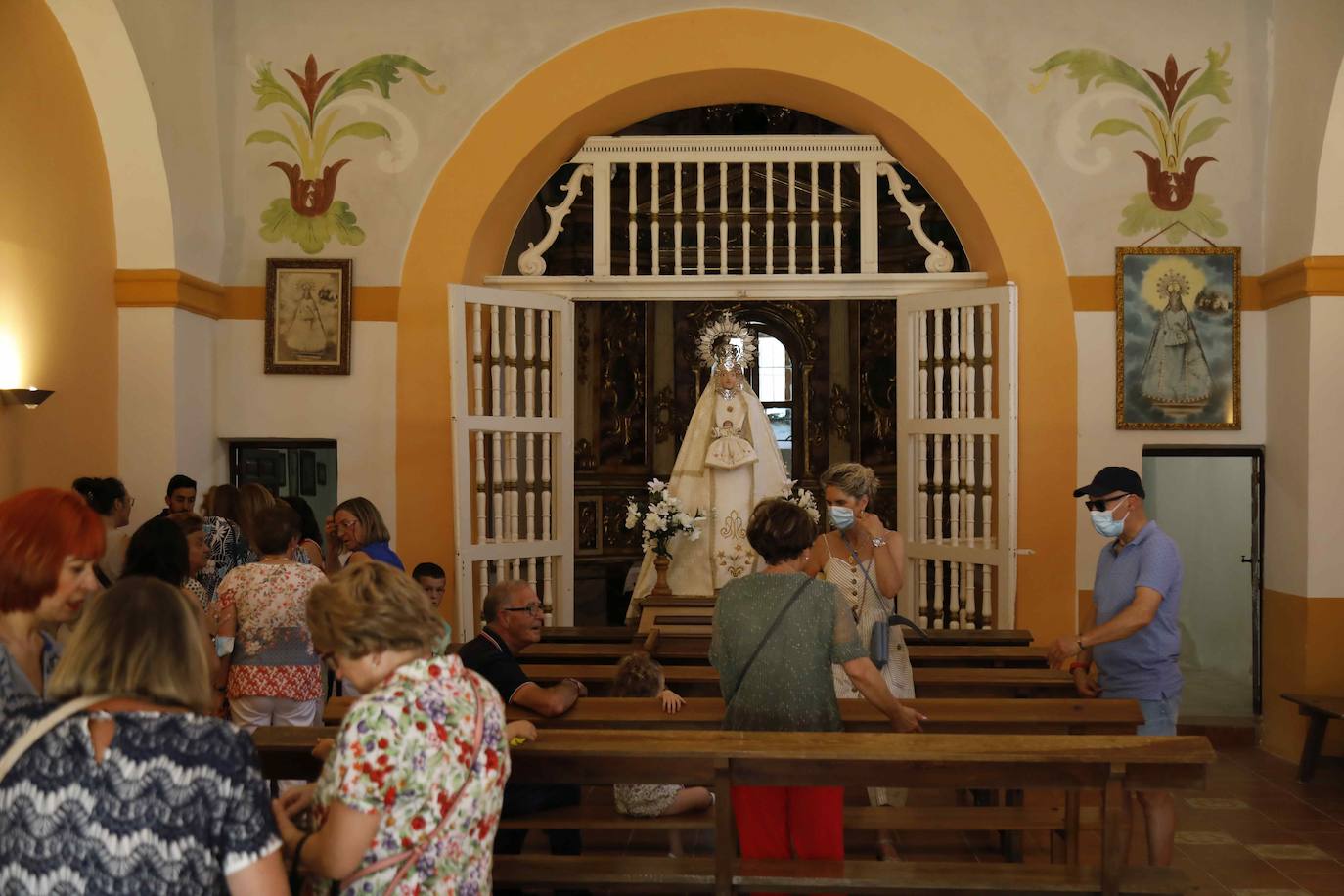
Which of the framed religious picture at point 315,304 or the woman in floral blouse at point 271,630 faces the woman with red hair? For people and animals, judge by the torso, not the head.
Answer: the framed religious picture

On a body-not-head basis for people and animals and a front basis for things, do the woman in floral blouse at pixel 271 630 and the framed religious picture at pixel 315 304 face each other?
yes

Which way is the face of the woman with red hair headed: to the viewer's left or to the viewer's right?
to the viewer's right

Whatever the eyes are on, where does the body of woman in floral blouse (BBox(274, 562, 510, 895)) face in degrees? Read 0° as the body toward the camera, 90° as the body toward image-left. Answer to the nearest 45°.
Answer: approximately 135°

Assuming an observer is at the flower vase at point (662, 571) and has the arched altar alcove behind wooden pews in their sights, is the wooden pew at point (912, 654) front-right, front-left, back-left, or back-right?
back-right

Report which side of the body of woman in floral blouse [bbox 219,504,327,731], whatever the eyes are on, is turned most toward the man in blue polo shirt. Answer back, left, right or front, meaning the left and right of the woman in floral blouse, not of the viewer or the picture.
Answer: right

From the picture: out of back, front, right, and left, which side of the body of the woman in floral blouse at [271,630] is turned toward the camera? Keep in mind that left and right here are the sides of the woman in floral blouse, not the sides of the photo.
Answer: back

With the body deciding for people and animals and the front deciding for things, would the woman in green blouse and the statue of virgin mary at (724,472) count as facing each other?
yes
